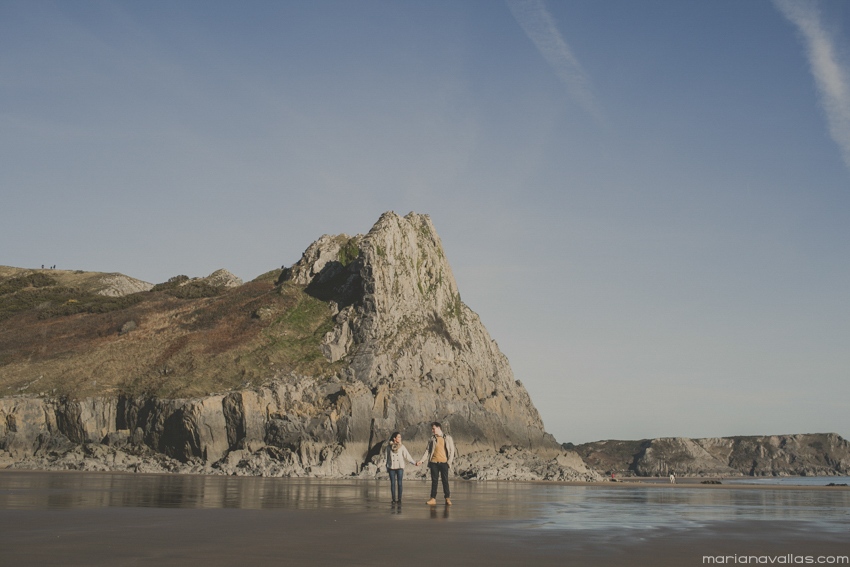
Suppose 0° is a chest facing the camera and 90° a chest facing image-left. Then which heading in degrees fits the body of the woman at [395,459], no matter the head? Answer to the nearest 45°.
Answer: approximately 0°
